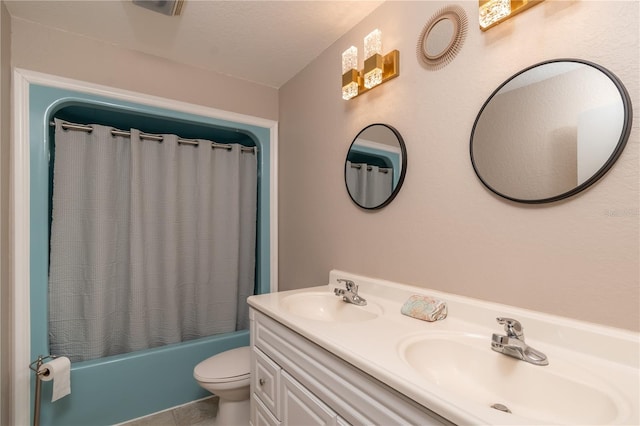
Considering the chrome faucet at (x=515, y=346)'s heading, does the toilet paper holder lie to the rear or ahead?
ahead

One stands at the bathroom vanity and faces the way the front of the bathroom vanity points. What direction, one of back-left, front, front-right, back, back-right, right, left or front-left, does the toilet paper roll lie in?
front-right

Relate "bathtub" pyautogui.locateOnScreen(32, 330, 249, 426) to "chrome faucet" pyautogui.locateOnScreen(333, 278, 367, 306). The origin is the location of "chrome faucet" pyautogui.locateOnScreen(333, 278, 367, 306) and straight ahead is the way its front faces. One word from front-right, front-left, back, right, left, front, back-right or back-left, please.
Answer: front-right

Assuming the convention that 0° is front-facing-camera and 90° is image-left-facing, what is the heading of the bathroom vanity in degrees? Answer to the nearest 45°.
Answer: approximately 45°

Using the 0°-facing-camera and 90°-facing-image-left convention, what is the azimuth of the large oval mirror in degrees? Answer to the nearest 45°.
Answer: approximately 45°

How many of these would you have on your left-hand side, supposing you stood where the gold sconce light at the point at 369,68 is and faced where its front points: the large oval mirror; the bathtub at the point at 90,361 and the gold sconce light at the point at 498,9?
2
